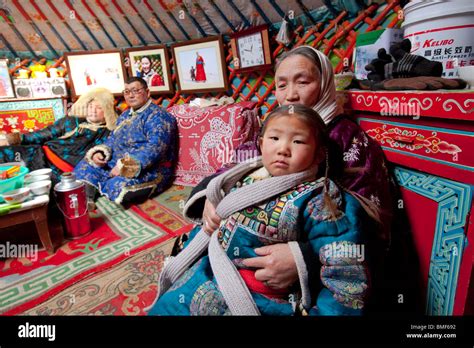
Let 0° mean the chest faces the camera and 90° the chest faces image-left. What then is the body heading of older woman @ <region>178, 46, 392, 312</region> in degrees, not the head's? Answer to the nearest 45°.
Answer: approximately 45°

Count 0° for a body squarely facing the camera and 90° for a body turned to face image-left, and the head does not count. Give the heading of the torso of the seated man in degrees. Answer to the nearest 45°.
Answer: approximately 45°

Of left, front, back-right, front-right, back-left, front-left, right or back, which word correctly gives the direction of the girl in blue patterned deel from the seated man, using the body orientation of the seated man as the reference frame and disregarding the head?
front-left

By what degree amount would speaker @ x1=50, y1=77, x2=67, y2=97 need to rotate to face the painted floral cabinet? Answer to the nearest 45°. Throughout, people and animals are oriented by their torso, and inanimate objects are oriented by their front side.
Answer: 0° — it already faces it

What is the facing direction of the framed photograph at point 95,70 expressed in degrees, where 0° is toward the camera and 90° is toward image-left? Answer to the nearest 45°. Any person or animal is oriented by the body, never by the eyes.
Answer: approximately 0°

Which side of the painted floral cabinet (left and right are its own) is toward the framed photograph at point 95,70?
right
